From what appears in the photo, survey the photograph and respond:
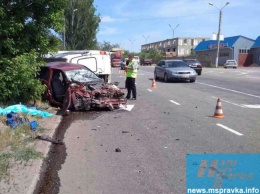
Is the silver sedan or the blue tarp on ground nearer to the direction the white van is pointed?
the blue tarp on ground

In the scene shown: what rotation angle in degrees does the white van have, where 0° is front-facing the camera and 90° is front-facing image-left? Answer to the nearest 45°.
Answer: approximately 90°

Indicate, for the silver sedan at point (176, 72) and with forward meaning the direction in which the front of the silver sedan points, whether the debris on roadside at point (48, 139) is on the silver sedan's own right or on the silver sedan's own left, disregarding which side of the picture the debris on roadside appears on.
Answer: on the silver sedan's own right

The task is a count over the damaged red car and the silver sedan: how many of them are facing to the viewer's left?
0

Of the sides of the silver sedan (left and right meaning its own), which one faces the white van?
right

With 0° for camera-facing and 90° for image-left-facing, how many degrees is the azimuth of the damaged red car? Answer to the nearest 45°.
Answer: approximately 315°

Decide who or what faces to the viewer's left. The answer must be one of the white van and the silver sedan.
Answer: the white van

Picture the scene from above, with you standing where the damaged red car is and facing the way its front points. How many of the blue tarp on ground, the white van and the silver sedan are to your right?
1
